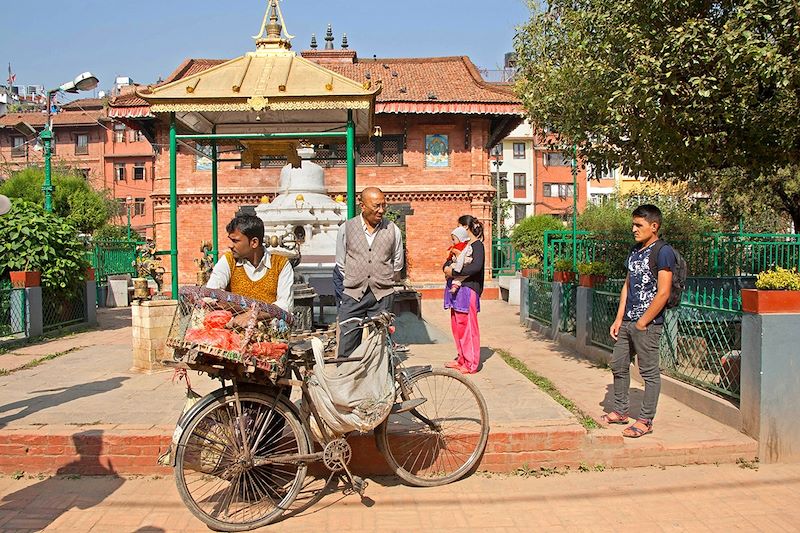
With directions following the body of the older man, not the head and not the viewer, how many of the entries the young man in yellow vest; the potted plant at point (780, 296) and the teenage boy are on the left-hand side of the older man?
2

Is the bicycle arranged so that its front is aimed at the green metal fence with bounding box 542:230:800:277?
yes

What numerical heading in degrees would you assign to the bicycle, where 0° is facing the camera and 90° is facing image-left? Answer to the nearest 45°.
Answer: approximately 225°

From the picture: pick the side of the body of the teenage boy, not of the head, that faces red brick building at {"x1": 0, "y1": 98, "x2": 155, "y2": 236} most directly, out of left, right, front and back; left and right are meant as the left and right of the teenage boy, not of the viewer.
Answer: right

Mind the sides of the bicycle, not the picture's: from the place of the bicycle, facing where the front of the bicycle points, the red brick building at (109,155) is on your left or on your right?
on your left

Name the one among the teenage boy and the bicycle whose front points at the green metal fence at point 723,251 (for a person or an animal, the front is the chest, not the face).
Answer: the bicycle

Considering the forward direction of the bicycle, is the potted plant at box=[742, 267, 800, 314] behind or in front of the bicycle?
in front

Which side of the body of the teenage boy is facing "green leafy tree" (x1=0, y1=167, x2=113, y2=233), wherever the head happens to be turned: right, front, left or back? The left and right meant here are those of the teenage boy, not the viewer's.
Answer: right
